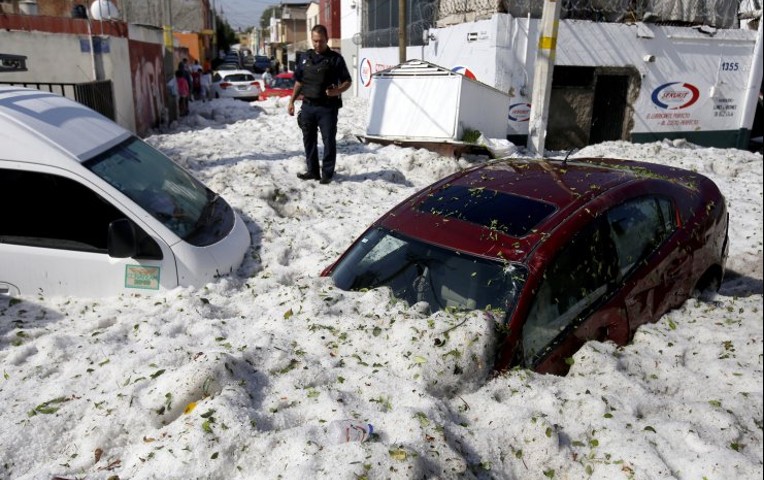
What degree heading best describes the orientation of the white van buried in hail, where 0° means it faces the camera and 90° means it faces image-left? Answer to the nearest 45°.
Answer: approximately 315°

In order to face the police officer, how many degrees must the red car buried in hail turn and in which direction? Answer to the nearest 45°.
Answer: approximately 90° to its right

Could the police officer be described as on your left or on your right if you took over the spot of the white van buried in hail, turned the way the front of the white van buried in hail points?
on your left

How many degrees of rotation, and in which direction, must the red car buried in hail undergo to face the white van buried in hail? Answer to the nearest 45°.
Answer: approximately 45° to its right

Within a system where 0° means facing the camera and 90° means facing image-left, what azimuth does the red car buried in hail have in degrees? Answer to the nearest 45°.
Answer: approximately 45°

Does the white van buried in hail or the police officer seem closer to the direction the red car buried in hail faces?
the white van buried in hail

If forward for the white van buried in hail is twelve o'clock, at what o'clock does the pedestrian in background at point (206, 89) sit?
The pedestrian in background is roughly at 8 o'clock from the white van buried in hail.

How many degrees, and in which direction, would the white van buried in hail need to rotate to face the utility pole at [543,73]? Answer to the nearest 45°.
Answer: approximately 90° to its left

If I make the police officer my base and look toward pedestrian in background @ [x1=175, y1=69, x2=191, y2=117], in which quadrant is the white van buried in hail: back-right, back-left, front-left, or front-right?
back-left

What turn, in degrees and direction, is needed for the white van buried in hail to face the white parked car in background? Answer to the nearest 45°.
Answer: approximately 135° to its left

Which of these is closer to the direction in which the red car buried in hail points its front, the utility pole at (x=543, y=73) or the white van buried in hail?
the white van buried in hail

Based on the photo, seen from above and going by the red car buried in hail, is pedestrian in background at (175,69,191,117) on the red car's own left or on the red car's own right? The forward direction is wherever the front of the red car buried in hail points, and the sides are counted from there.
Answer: on the red car's own right

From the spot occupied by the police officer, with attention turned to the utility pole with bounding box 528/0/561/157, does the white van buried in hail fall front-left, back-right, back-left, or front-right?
back-right

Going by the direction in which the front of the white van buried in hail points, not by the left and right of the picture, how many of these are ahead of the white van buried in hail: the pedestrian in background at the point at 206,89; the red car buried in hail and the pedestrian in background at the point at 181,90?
1

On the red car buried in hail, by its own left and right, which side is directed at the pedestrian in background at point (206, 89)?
right
